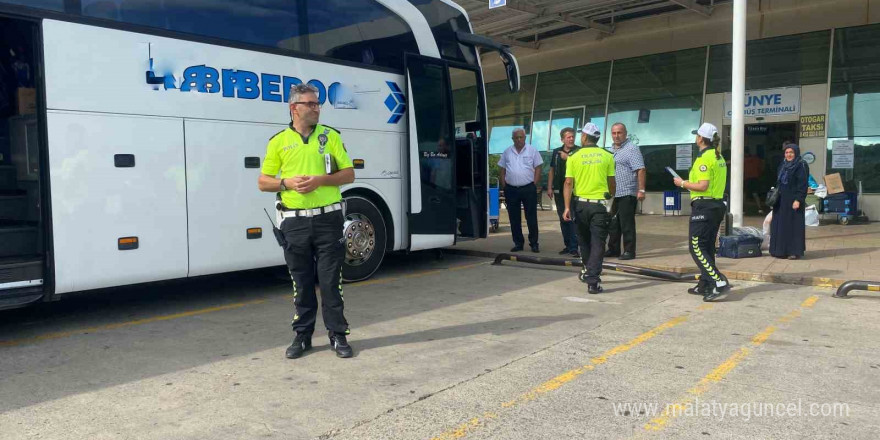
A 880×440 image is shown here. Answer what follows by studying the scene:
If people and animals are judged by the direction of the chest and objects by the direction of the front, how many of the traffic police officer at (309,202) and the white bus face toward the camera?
1

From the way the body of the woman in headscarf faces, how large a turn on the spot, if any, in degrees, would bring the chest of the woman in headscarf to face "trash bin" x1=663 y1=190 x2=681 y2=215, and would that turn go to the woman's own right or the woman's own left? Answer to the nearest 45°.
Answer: approximately 135° to the woman's own right

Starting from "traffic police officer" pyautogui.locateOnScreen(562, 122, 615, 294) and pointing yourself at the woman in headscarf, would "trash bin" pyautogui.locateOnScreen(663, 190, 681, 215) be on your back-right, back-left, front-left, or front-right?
front-left

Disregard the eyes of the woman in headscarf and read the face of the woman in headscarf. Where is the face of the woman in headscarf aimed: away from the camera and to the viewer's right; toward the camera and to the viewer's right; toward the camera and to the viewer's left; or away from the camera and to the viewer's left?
toward the camera and to the viewer's left

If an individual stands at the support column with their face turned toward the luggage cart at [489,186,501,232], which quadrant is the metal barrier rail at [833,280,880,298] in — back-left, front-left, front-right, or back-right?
back-left

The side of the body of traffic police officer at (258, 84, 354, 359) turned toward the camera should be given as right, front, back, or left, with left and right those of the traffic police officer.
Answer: front

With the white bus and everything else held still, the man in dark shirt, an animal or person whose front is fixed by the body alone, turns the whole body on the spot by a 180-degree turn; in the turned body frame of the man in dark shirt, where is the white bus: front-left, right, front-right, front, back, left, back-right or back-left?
left

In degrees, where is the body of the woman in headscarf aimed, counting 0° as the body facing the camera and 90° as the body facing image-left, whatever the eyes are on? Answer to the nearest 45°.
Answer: approximately 45°

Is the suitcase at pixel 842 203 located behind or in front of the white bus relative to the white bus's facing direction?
in front

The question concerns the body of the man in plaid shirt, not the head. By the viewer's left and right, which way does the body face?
facing the viewer and to the left of the viewer

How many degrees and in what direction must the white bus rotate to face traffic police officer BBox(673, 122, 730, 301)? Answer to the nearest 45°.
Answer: approximately 45° to its right

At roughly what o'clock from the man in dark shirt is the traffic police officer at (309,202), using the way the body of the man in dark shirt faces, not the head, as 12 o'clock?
The traffic police officer is roughly at 2 o'clock from the man in dark shirt.

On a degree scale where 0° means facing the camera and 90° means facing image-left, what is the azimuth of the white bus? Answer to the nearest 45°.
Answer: approximately 225°
